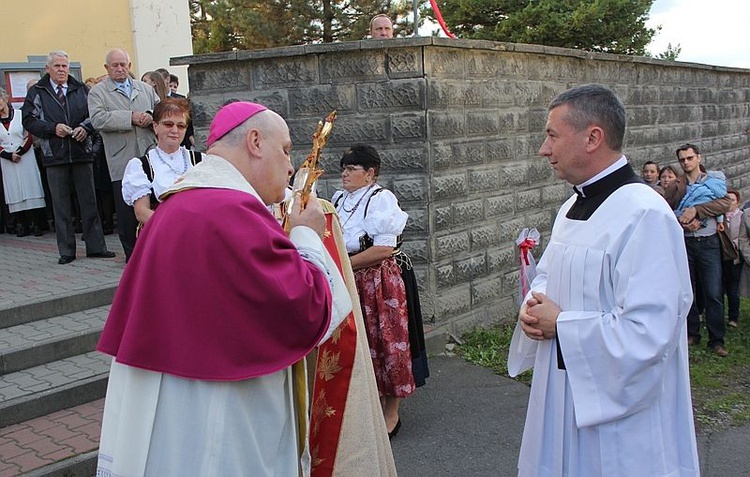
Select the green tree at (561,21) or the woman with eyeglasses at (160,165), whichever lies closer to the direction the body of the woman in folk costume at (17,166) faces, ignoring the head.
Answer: the woman with eyeglasses

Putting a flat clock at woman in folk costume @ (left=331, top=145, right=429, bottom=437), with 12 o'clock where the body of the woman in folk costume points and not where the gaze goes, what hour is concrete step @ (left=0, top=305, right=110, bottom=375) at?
The concrete step is roughly at 2 o'clock from the woman in folk costume.

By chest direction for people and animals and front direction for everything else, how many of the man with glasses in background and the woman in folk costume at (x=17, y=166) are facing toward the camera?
2

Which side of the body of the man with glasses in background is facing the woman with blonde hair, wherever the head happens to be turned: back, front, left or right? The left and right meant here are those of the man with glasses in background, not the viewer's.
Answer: right

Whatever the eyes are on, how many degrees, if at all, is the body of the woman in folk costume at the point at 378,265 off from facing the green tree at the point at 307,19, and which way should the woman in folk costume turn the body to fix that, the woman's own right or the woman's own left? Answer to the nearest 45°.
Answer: approximately 135° to the woman's own right

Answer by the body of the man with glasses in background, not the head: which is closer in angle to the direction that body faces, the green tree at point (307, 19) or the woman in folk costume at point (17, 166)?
the woman in folk costume

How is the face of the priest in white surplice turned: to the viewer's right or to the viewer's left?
to the viewer's left

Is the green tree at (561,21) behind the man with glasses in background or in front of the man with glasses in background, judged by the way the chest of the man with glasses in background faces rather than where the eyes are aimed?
behind

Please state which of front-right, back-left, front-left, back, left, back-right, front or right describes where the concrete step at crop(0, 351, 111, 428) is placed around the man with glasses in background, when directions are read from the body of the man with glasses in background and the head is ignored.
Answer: front-right

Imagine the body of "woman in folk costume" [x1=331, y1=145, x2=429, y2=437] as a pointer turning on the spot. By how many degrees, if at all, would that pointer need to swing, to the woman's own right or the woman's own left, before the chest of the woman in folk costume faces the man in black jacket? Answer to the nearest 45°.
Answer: approximately 90° to the woman's own right
